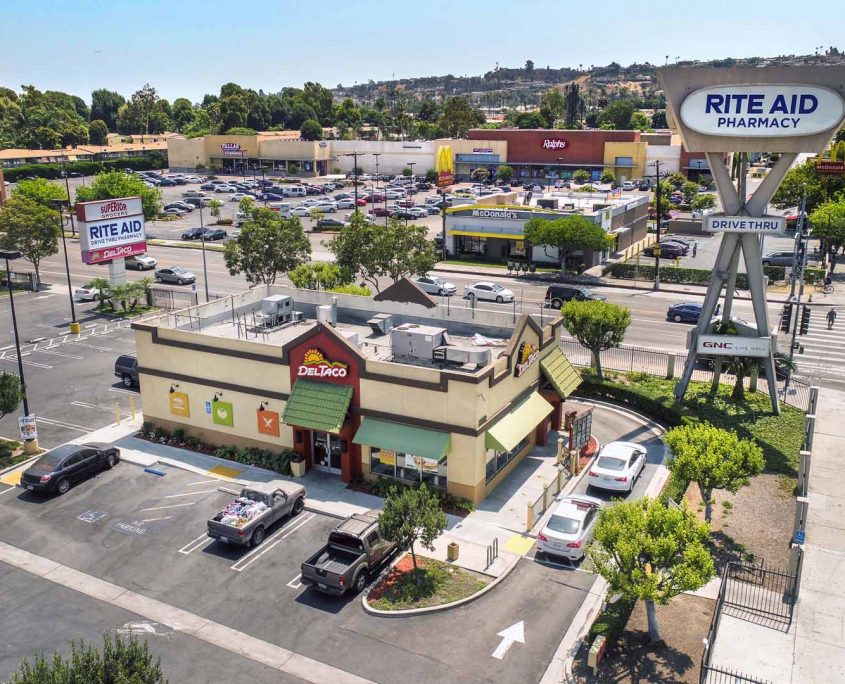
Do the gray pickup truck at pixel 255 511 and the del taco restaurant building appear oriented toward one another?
yes

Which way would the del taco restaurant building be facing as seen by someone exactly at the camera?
facing the viewer and to the left of the viewer

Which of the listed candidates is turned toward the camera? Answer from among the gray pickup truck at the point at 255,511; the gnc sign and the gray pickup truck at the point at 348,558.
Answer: the gnc sign

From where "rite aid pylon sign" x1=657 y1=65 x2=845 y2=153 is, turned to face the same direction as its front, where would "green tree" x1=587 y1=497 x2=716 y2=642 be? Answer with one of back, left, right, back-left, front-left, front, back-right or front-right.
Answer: front

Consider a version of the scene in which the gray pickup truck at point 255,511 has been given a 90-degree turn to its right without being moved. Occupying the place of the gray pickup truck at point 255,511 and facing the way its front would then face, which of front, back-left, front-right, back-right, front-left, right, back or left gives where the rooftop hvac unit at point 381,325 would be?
left

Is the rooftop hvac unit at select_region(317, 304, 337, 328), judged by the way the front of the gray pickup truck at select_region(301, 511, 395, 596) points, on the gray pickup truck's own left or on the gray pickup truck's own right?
on the gray pickup truck's own left

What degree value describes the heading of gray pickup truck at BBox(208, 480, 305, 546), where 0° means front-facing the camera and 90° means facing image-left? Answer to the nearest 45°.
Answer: approximately 225°

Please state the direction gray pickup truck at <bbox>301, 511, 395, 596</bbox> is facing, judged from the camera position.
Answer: facing away from the viewer and to the right of the viewer

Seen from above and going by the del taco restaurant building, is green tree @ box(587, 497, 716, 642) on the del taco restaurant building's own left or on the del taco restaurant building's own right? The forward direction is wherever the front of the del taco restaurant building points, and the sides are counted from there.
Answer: on the del taco restaurant building's own left

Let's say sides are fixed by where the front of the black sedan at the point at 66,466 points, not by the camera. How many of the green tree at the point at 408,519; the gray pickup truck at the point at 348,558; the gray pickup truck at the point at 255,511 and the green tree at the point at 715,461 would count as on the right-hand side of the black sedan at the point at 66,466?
4

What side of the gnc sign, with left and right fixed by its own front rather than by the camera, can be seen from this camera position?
front

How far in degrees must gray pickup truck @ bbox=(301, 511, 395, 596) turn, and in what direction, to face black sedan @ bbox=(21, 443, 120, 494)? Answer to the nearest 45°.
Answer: approximately 90° to its left

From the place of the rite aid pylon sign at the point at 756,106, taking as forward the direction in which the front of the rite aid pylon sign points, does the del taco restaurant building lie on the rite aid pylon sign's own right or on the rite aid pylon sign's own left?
on the rite aid pylon sign's own right

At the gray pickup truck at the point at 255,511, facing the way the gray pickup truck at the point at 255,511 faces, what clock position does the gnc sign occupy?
The gnc sign is roughly at 1 o'clock from the gray pickup truck.

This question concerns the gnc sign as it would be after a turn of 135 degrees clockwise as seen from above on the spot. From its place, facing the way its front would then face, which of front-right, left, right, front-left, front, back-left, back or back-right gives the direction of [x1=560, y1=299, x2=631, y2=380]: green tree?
front-left

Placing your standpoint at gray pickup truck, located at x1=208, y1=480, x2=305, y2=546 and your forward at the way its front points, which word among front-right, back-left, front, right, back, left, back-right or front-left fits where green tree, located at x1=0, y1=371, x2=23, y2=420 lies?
left

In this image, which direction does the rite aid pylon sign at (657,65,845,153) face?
toward the camera
